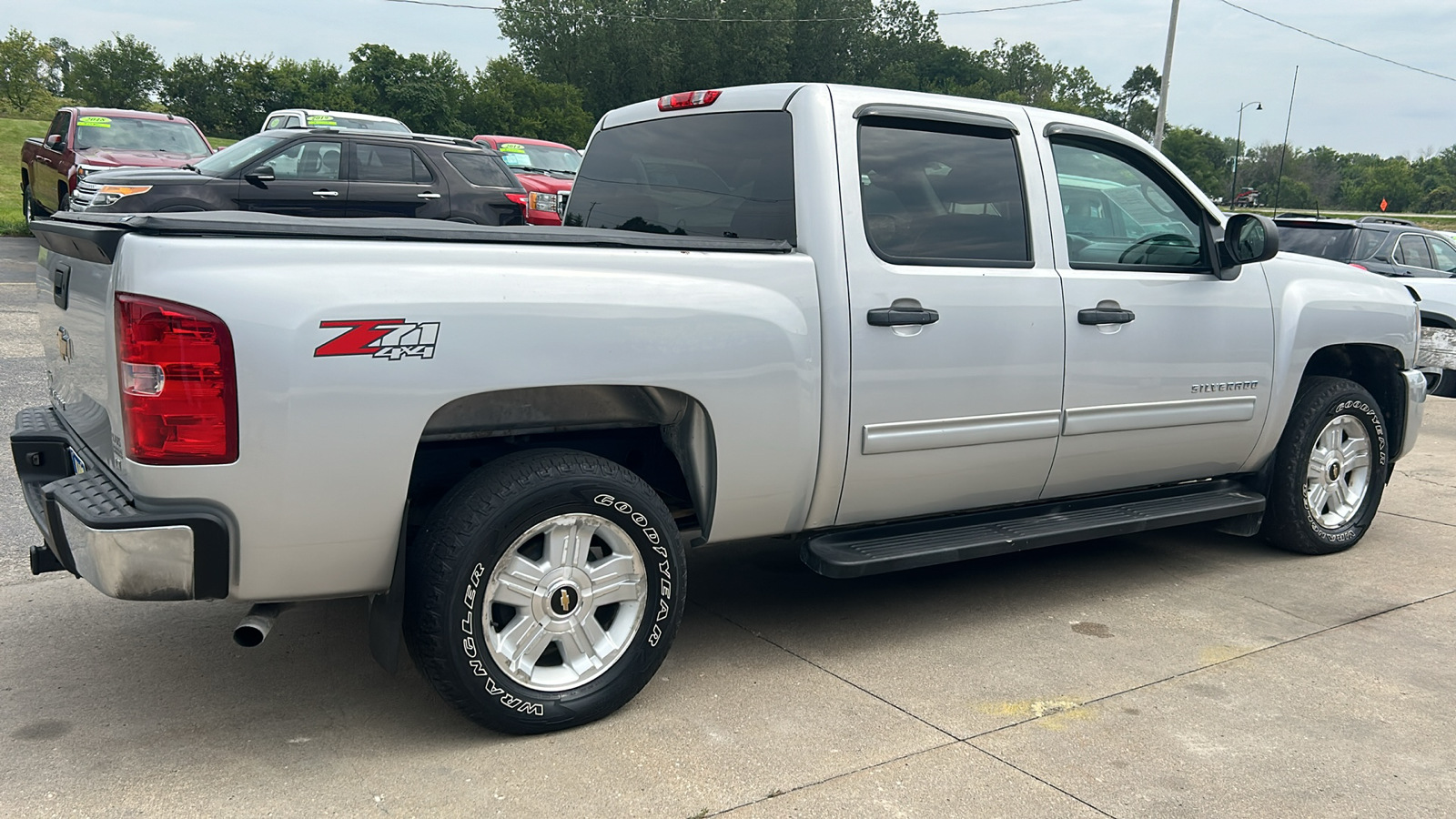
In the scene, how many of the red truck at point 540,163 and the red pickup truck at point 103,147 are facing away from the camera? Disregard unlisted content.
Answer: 0

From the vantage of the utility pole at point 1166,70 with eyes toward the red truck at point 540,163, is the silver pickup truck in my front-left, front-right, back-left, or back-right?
front-left

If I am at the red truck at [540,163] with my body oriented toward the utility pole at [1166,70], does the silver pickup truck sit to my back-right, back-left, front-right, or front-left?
back-right

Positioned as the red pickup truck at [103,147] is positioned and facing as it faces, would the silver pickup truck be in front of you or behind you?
in front

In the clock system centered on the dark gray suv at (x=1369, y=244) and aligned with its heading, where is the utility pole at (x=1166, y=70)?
The utility pole is roughly at 10 o'clock from the dark gray suv.

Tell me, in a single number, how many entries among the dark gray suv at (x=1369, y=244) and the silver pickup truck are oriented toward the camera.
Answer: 0

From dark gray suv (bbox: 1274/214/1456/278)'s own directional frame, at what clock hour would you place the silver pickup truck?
The silver pickup truck is roughly at 5 o'clock from the dark gray suv.

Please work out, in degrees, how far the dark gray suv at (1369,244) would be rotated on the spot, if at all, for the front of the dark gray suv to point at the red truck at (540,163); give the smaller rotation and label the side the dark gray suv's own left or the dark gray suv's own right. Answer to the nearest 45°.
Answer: approximately 135° to the dark gray suv's own left

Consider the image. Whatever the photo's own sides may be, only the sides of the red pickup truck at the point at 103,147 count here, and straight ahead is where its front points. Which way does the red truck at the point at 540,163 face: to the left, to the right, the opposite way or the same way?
the same way

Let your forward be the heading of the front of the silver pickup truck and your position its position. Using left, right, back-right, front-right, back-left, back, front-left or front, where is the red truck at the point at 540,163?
front-left

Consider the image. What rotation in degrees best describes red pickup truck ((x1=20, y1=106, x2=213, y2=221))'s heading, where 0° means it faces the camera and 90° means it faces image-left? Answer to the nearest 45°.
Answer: approximately 315°

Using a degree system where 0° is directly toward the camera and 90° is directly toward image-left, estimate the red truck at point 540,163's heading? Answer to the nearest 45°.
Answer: approximately 315°

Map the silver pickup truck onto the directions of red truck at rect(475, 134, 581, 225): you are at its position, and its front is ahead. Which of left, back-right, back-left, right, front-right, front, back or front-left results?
front-right

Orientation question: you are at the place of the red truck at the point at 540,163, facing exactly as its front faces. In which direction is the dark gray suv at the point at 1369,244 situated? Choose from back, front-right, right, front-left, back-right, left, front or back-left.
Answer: front
